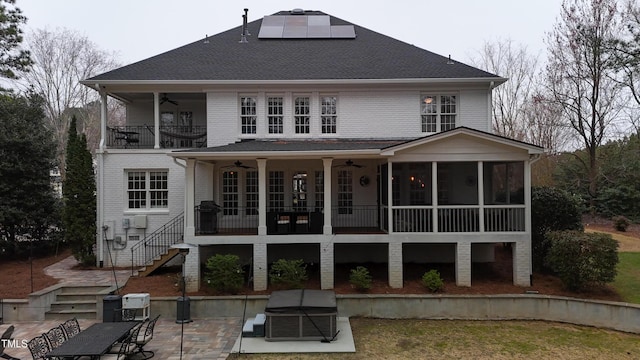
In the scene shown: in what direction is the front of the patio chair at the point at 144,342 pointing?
to the viewer's left

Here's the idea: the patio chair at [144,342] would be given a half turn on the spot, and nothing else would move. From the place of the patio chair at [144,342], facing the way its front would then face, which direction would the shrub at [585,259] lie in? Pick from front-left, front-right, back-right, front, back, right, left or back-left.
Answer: front

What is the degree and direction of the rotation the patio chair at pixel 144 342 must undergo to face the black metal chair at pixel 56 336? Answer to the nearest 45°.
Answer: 0° — it already faces it

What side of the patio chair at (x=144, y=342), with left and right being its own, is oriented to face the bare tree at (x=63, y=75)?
right

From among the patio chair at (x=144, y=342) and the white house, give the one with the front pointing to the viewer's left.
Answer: the patio chair

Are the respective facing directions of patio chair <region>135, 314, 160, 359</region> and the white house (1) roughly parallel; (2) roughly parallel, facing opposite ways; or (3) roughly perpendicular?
roughly perpendicular

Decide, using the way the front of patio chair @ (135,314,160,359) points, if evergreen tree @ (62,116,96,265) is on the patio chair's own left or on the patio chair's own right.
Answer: on the patio chair's own right
